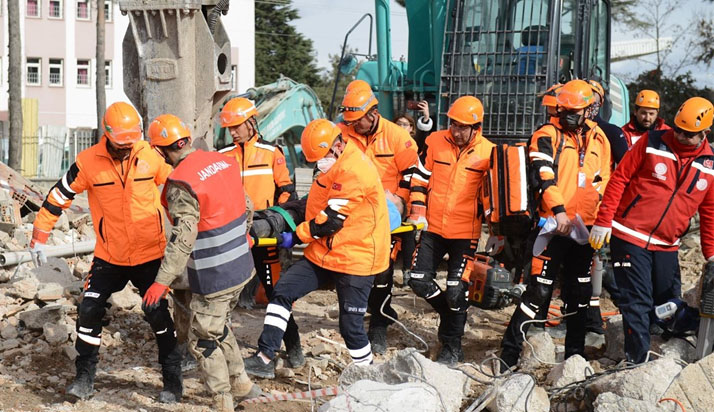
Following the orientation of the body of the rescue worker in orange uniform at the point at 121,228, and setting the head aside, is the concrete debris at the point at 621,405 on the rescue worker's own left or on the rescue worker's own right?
on the rescue worker's own left

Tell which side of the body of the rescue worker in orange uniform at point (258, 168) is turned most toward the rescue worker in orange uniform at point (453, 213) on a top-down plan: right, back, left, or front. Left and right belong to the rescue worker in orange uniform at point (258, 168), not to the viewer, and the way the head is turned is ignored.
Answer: left

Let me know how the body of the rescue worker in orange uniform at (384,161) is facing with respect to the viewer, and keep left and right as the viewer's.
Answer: facing the viewer and to the left of the viewer

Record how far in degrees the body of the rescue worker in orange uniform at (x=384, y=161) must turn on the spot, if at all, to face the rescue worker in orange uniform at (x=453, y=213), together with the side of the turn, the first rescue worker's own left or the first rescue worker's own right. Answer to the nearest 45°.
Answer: approximately 90° to the first rescue worker's own left

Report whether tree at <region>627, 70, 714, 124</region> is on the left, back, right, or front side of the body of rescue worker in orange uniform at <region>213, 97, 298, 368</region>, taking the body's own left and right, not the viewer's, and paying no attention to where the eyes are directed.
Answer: back

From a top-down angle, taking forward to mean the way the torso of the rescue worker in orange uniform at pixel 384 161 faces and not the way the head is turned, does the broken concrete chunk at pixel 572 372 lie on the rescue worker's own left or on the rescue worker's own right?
on the rescue worker's own left

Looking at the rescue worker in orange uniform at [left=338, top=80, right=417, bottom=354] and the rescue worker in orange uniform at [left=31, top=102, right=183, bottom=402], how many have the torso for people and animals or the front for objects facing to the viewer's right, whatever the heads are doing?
0

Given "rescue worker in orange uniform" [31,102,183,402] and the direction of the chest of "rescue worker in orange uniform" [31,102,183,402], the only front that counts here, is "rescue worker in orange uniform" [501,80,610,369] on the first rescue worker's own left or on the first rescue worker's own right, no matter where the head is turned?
on the first rescue worker's own left

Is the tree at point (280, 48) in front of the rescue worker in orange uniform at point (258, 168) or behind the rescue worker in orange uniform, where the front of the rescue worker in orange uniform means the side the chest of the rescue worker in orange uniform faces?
behind

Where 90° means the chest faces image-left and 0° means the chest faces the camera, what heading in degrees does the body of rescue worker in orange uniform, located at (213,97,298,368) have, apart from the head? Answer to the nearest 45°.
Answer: approximately 45°

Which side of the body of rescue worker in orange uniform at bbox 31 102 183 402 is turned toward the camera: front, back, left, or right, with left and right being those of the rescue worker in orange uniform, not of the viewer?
front

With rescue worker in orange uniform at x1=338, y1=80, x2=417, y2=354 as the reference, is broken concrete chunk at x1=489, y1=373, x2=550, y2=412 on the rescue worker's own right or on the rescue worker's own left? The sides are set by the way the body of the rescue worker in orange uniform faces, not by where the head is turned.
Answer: on the rescue worker's own left

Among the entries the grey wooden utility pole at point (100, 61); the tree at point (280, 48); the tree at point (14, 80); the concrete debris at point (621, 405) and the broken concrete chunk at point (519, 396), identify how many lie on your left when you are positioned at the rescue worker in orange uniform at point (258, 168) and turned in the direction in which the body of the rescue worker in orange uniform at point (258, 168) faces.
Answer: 2

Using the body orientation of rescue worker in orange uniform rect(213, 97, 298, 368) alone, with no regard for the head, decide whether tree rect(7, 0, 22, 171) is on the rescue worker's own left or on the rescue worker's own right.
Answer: on the rescue worker's own right

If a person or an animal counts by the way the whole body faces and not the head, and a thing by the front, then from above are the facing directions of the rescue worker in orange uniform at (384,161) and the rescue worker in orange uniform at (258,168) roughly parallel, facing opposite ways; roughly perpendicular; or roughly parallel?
roughly parallel

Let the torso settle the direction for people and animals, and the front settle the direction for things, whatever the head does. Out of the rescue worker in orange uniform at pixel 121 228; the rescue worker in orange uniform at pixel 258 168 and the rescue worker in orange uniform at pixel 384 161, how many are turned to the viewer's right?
0

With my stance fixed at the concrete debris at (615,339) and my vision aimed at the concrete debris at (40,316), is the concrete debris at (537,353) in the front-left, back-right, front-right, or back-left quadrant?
front-left

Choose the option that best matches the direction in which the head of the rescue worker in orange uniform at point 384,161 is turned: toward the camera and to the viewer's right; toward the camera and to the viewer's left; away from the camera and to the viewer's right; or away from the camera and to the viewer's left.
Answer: toward the camera and to the viewer's left
